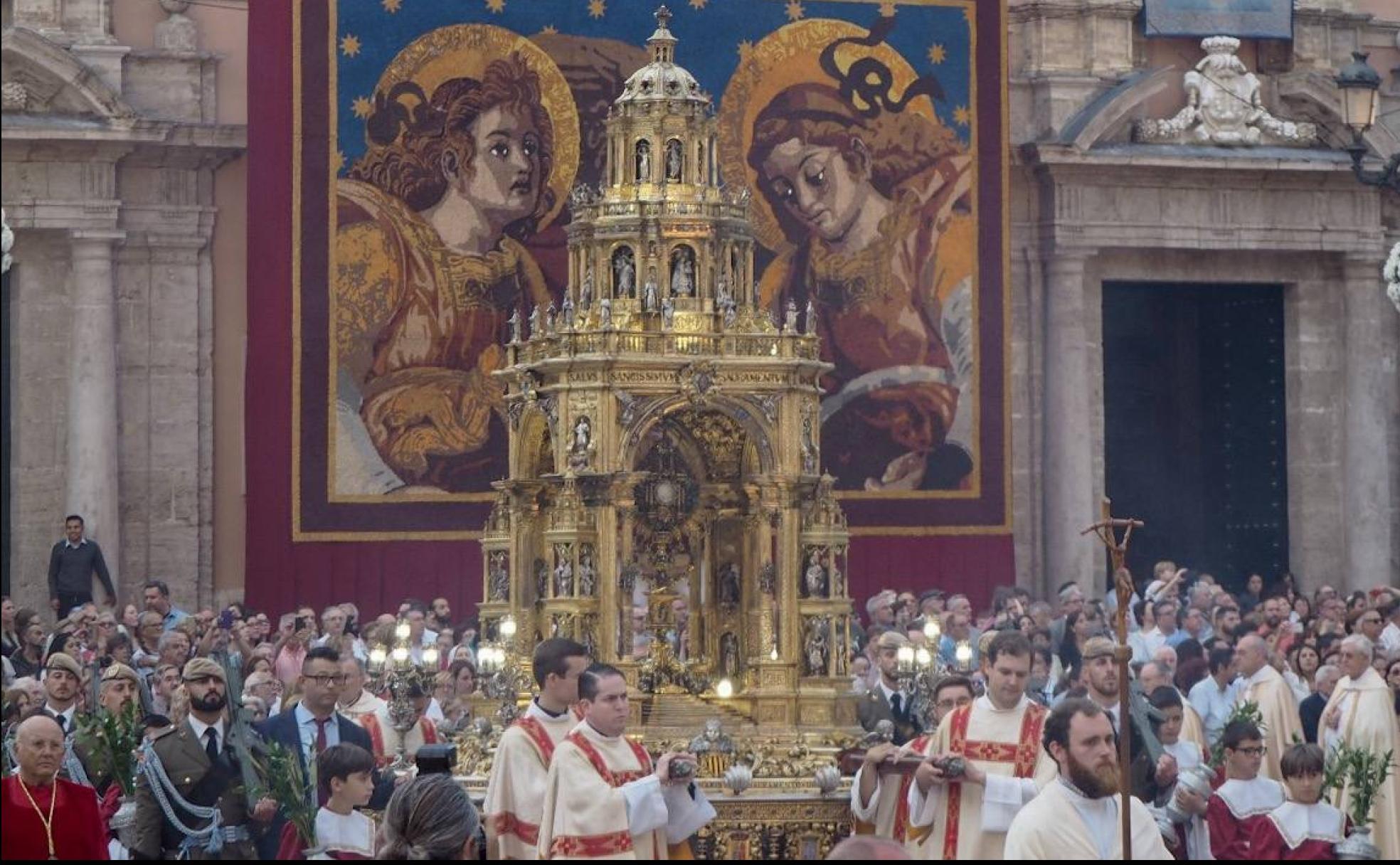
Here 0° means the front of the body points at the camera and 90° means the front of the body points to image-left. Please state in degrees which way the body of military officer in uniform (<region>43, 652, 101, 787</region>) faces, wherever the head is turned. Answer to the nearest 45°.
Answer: approximately 0°

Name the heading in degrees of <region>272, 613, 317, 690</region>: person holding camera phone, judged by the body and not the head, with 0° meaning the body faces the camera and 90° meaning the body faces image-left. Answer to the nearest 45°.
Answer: approximately 315°

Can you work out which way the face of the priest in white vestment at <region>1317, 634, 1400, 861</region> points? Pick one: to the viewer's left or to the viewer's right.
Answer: to the viewer's left

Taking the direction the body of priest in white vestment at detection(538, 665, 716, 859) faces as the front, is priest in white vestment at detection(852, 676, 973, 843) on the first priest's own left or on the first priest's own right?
on the first priest's own left

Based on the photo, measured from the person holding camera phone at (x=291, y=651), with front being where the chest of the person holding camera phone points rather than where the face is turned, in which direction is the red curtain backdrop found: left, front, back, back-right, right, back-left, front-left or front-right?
back-left

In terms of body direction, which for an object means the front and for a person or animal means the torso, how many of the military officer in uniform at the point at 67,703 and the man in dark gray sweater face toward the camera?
2

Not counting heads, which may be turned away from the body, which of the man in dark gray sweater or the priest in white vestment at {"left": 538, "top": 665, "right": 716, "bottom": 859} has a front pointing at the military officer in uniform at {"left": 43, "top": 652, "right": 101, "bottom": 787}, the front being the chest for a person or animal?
the man in dark gray sweater

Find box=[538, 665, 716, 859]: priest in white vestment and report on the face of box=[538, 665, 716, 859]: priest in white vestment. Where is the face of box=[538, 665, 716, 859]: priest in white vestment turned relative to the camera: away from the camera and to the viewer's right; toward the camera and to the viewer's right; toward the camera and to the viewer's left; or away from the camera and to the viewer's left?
toward the camera and to the viewer's right
